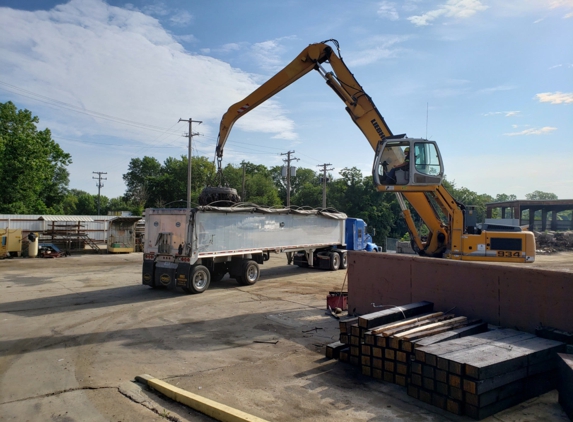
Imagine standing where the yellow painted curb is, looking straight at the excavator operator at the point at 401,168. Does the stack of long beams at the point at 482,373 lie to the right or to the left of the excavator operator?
right

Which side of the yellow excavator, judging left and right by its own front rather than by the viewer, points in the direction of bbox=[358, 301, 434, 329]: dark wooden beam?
left

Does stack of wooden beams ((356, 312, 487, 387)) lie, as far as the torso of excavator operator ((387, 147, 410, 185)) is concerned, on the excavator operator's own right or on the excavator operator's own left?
on the excavator operator's own left

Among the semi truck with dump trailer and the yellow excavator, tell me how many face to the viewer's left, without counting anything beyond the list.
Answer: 1

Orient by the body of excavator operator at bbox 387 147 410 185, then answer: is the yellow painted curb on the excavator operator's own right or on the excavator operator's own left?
on the excavator operator's own left

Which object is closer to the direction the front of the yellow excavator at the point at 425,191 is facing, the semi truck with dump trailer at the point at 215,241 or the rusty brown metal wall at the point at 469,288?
the semi truck with dump trailer

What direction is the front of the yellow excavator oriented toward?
to the viewer's left

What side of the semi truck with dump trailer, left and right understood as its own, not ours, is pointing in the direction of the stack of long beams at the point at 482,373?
right

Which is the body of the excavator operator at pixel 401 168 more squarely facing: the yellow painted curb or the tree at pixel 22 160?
the tree

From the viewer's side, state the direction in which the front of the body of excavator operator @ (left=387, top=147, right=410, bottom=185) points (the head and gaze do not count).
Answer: to the viewer's left

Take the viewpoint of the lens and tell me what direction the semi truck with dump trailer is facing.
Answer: facing away from the viewer and to the right of the viewer
